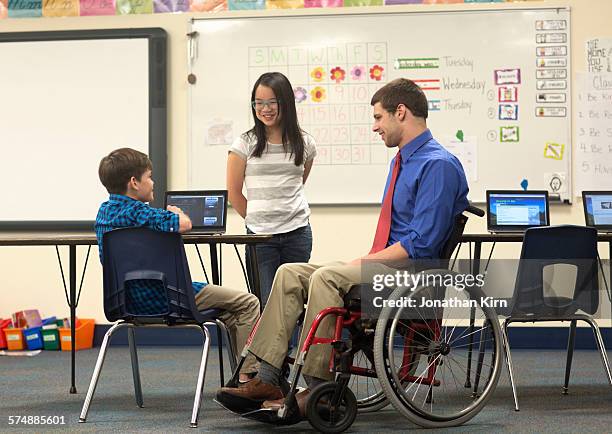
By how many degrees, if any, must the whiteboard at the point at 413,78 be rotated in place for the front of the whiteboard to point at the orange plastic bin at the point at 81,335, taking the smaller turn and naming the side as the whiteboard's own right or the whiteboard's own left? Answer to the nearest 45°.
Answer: approximately 90° to the whiteboard's own right

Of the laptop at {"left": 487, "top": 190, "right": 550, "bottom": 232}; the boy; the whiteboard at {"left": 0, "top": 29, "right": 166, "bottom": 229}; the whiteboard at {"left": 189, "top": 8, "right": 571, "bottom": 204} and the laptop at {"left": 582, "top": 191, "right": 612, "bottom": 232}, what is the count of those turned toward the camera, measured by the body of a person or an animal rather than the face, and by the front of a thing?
4

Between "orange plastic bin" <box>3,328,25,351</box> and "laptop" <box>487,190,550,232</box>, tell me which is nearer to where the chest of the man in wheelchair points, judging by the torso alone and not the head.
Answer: the orange plastic bin

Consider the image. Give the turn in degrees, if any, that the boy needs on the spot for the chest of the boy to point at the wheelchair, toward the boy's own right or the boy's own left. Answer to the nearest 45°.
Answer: approximately 45° to the boy's own right

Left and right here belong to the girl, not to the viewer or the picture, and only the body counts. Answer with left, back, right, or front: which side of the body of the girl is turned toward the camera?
front

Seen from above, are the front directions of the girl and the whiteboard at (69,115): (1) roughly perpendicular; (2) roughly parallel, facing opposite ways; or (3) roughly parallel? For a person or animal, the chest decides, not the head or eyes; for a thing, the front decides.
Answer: roughly parallel

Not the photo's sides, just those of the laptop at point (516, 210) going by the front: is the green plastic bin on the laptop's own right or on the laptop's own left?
on the laptop's own right

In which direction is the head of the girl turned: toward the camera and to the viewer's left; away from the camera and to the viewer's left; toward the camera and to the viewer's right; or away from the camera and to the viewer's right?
toward the camera and to the viewer's left

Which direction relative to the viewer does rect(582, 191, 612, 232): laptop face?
toward the camera

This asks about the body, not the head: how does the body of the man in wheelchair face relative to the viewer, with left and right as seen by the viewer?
facing to the left of the viewer

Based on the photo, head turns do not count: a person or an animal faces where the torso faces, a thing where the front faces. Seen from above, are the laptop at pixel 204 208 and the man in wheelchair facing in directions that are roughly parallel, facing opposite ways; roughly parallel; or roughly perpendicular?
roughly perpendicular

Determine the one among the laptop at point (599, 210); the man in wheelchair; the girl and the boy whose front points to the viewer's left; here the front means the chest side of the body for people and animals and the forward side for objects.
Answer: the man in wheelchair

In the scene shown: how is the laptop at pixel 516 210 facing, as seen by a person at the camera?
facing the viewer

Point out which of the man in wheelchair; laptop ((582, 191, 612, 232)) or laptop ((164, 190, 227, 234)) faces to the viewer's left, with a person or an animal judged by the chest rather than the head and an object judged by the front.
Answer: the man in wheelchair

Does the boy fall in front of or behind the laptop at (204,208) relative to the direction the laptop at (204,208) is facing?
in front

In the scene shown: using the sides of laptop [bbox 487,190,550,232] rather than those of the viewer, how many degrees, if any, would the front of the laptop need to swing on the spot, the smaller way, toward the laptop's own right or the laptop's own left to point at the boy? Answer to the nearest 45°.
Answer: approximately 45° to the laptop's own right

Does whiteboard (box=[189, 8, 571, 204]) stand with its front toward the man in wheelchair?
yes

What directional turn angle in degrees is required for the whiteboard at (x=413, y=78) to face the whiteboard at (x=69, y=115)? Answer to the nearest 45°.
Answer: approximately 90° to its right
